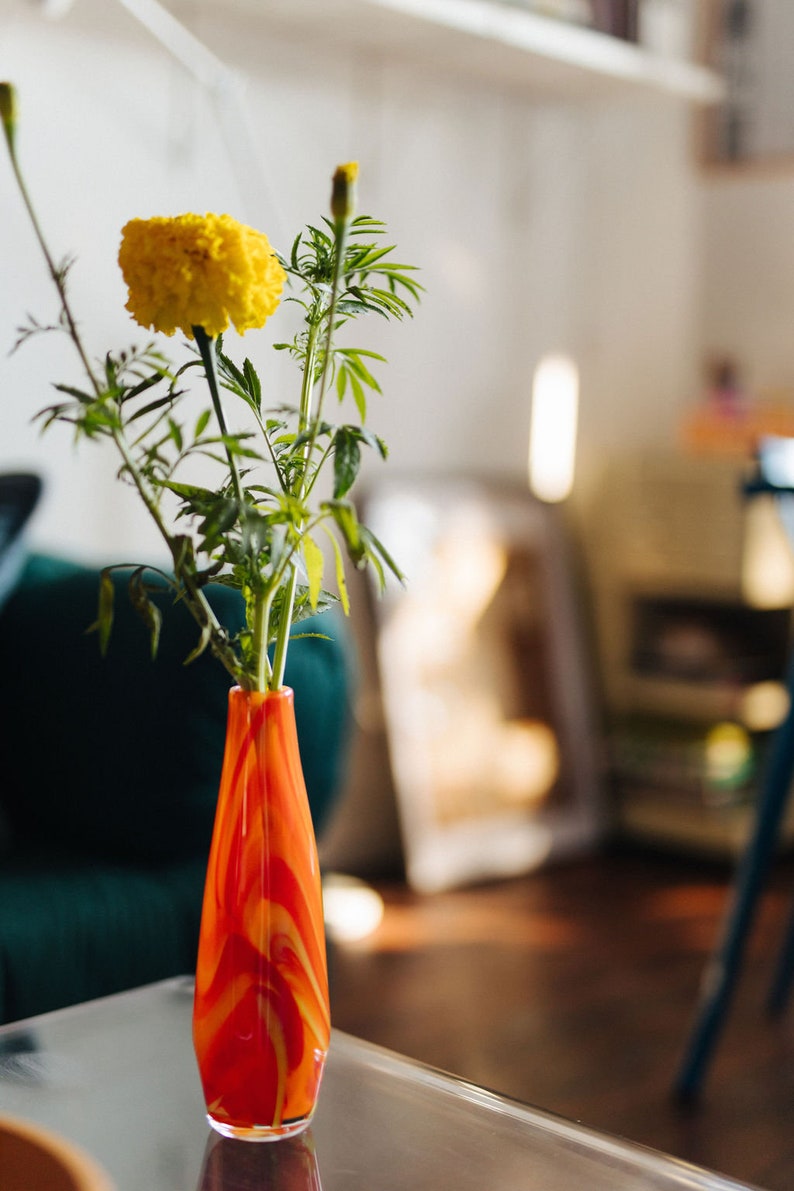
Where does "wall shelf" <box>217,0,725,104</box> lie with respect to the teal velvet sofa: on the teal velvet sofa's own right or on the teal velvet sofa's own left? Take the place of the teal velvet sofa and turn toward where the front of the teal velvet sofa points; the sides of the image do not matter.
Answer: on the teal velvet sofa's own left

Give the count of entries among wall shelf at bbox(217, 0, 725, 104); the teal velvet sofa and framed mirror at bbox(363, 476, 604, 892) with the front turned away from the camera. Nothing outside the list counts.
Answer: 0

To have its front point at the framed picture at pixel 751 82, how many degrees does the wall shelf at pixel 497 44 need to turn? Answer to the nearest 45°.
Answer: approximately 90° to its left

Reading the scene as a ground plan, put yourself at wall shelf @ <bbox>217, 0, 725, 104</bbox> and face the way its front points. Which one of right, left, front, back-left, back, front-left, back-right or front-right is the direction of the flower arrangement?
front-right

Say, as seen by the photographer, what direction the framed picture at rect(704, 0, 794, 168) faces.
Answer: facing the viewer

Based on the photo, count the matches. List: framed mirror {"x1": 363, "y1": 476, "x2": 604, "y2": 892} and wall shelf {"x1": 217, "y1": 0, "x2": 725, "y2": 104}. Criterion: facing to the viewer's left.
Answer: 0

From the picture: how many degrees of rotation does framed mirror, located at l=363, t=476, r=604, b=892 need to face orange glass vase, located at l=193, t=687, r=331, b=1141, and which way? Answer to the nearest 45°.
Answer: approximately 45° to its right

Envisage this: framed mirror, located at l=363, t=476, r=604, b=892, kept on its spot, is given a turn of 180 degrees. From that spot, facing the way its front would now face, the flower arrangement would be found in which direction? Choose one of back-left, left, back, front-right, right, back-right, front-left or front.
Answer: back-left

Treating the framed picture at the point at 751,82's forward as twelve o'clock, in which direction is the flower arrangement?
The flower arrangement is roughly at 12 o'clock from the framed picture.

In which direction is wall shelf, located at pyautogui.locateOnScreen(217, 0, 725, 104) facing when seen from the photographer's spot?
facing the viewer and to the right of the viewer

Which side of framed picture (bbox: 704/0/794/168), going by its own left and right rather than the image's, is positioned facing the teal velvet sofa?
front

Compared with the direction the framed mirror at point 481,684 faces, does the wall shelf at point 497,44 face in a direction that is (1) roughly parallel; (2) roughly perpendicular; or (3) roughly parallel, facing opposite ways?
roughly parallel

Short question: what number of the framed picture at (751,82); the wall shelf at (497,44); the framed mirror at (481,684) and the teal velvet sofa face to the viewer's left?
0

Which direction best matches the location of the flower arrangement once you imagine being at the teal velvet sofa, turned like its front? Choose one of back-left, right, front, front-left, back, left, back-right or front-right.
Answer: front-right

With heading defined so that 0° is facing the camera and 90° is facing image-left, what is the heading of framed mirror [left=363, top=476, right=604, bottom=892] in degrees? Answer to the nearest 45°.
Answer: approximately 315°
